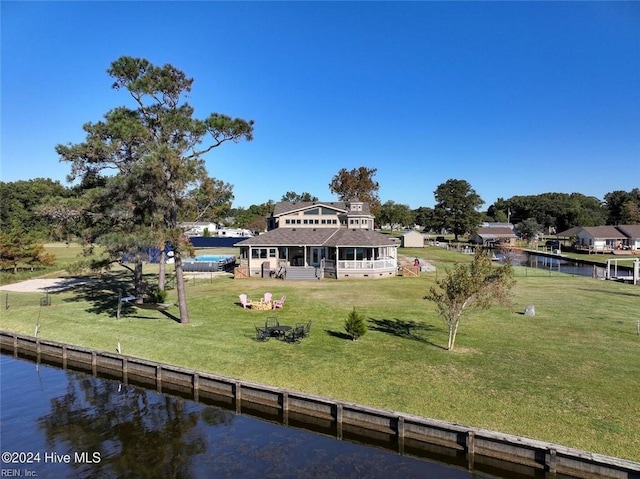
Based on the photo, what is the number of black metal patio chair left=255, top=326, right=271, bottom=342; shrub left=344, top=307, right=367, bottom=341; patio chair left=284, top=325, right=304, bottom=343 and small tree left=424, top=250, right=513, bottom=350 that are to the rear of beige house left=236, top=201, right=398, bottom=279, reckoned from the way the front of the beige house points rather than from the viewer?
0

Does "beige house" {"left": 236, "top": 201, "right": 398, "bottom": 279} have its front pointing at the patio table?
yes

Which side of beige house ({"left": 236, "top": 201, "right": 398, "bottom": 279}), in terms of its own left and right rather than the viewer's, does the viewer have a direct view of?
front

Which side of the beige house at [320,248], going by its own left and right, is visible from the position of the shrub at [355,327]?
front

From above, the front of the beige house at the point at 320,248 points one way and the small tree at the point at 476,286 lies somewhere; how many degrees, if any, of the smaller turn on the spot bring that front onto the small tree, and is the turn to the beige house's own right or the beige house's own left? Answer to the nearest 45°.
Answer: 0° — it already faces it

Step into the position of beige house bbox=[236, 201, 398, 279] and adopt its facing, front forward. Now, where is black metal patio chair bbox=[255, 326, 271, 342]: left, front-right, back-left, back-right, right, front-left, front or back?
front

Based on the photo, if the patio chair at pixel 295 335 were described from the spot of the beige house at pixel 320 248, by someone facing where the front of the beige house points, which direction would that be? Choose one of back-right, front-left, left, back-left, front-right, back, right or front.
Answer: front

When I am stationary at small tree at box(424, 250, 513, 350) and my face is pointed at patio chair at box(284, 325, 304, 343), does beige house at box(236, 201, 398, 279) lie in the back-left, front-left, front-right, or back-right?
front-right
